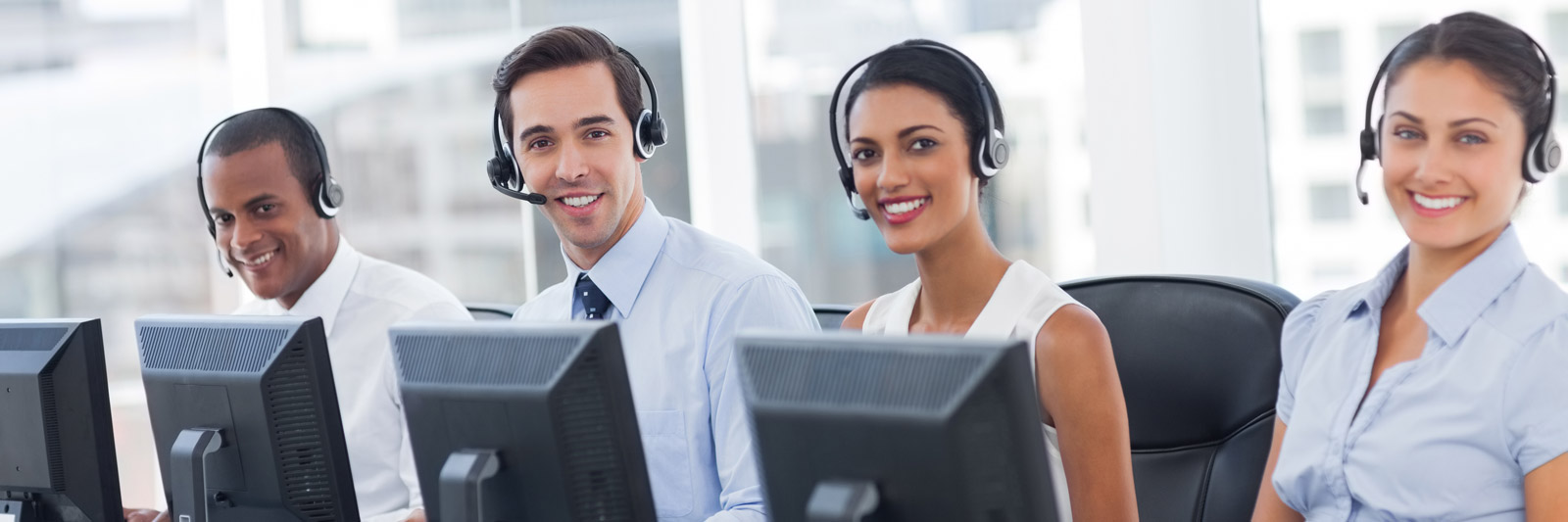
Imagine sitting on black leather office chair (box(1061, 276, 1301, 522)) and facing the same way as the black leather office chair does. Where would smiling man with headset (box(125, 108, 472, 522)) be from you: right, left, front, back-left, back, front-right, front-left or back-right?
front-right

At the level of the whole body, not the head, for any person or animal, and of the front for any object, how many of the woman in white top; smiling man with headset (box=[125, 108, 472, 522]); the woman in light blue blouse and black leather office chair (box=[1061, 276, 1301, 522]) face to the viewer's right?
0

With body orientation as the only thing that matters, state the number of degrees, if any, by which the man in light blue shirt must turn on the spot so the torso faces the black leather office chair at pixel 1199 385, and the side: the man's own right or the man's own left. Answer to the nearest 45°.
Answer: approximately 135° to the man's own left

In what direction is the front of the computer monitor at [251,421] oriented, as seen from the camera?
facing away from the viewer and to the right of the viewer

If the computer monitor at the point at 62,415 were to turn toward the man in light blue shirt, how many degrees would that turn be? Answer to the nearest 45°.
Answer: approximately 45° to its right

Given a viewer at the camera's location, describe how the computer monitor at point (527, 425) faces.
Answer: facing away from the viewer and to the right of the viewer

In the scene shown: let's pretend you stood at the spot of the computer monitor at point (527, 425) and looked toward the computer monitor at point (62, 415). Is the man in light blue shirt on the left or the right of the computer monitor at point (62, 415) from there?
right

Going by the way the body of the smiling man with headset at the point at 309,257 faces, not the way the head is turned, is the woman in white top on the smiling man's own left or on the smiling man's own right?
on the smiling man's own left

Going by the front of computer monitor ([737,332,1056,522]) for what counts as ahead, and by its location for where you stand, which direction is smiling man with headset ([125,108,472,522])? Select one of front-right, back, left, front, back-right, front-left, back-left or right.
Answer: left

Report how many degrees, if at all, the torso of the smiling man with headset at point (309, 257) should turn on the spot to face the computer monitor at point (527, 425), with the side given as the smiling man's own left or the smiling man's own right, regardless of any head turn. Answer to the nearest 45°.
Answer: approximately 45° to the smiling man's own left

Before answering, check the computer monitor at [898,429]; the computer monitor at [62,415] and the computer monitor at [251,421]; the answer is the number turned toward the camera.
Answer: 0

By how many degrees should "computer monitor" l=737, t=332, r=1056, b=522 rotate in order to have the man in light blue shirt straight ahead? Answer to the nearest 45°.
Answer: approximately 45° to its left

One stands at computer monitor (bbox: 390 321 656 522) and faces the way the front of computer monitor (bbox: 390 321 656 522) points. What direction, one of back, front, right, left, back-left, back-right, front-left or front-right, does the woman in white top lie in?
front

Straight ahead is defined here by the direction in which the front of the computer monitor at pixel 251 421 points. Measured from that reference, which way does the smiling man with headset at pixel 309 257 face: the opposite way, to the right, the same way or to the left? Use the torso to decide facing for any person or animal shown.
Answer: the opposite way

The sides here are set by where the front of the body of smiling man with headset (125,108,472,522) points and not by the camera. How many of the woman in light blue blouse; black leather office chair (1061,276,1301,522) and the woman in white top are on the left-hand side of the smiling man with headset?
3

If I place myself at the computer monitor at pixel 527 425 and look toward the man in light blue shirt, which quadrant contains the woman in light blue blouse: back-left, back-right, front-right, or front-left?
front-right

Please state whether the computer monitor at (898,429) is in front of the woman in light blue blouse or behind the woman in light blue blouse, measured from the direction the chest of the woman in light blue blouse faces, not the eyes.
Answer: in front
